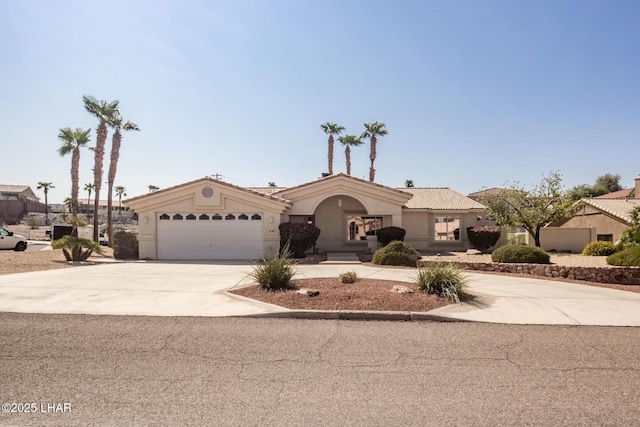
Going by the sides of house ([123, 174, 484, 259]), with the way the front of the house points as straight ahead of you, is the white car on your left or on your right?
on your right

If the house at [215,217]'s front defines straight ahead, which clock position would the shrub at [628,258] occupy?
The shrub is roughly at 10 o'clock from the house.

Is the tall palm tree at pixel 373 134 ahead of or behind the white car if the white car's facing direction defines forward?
ahead

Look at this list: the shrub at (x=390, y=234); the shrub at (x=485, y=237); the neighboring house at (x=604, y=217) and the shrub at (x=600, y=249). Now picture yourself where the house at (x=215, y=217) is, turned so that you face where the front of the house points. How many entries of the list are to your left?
4

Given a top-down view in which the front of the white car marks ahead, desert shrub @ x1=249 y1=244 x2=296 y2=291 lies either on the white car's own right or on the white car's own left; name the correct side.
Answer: on the white car's own right

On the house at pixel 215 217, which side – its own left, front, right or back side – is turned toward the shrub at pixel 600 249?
left

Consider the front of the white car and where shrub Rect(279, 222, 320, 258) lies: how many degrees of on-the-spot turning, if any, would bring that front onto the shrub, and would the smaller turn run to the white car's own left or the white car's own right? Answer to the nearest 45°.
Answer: approximately 45° to the white car's own right

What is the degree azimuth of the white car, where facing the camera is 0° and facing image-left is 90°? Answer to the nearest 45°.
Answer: approximately 270°

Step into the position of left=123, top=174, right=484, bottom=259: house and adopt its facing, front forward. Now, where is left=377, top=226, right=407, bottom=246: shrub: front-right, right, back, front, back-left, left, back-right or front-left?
left

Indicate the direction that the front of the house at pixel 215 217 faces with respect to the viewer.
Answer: facing the viewer

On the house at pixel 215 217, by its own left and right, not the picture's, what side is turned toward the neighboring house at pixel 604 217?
left

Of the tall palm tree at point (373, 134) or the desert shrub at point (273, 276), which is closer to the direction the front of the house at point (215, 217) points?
the desert shrub

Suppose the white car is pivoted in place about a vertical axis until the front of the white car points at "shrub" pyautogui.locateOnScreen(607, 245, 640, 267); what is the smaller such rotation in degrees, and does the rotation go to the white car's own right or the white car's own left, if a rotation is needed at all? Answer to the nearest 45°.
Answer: approximately 45° to the white car's own right

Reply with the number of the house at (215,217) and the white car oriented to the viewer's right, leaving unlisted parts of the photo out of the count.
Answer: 1

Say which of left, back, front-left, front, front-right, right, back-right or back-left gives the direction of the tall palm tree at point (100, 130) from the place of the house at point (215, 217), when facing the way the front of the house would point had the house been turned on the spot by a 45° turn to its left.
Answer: back

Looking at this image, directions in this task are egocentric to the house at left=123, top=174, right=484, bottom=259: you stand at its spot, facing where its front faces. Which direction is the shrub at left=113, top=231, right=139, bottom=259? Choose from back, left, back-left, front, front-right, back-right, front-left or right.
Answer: right
